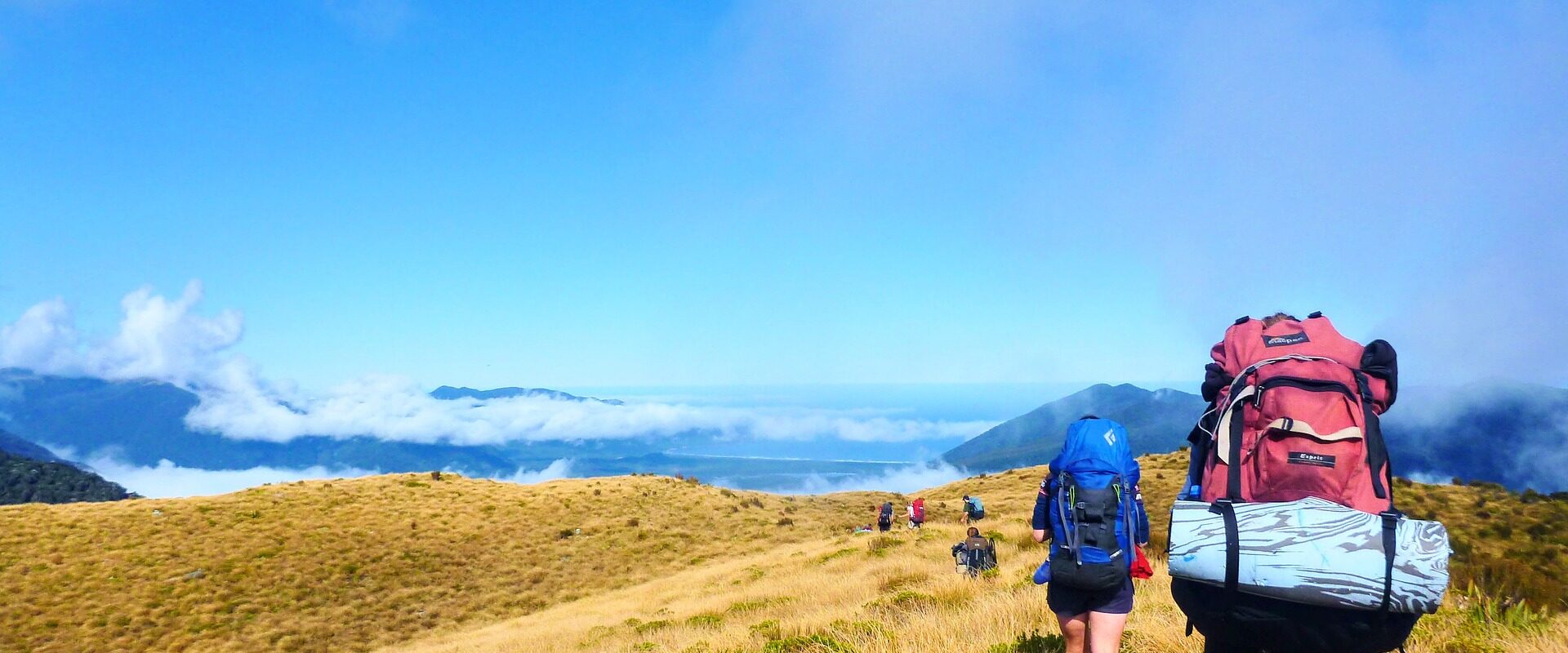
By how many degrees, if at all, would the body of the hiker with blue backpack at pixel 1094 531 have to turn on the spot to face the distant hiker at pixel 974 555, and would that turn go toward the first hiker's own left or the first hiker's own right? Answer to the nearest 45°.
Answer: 0° — they already face them

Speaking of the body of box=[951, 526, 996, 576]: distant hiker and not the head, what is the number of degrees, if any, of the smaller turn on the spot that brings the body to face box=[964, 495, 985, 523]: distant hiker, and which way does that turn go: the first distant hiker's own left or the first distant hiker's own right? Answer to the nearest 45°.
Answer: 0° — they already face them

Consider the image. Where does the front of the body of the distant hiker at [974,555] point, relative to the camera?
away from the camera

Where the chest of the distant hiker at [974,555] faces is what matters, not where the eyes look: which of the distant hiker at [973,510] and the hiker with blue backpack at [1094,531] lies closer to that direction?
the distant hiker

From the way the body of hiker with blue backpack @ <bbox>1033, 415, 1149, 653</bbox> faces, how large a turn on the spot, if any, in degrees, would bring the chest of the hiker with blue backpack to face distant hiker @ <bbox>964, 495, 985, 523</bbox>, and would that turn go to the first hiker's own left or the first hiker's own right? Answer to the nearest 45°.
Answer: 0° — they already face them

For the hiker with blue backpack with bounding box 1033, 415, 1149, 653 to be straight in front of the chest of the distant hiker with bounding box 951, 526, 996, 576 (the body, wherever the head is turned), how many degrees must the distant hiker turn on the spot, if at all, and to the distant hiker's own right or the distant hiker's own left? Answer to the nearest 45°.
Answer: approximately 180°

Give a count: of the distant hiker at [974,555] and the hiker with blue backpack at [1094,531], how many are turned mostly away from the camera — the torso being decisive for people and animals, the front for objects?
2

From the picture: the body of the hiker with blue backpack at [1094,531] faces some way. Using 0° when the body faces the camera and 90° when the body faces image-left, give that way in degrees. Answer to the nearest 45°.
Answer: approximately 180°
